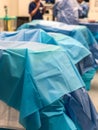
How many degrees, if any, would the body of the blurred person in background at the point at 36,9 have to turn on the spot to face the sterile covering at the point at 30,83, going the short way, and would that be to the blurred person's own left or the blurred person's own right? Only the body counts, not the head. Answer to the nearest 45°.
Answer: approximately 45° to the blurred person's own right

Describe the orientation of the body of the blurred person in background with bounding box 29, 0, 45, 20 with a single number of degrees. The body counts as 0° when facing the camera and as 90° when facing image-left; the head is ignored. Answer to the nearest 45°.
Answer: approximately 315°
